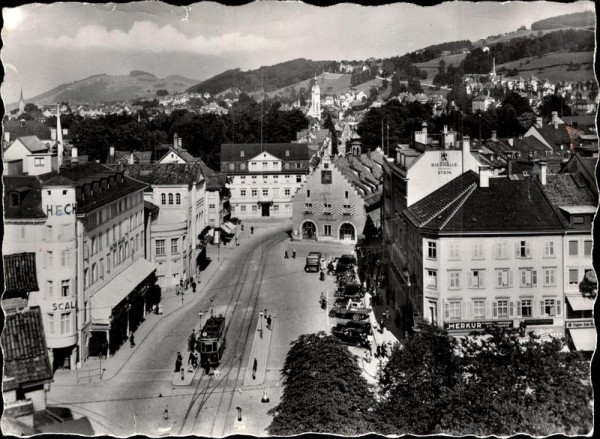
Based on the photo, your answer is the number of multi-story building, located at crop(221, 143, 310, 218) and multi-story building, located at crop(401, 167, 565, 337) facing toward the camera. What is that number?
2

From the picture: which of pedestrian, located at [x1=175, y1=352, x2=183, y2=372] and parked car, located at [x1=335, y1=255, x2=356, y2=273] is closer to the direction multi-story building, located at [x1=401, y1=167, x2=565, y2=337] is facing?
the pedestrian

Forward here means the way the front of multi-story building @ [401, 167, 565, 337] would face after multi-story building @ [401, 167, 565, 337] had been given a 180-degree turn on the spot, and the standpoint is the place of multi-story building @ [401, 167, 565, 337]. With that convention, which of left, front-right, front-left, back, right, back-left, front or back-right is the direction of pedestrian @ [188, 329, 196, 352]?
left

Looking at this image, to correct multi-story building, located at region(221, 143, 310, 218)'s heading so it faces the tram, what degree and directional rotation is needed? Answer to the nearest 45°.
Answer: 0° — it already faces it

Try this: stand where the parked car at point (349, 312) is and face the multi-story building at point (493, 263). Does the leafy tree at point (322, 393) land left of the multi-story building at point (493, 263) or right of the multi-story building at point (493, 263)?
right

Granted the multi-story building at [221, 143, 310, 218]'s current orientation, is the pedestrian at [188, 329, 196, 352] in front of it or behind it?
in front

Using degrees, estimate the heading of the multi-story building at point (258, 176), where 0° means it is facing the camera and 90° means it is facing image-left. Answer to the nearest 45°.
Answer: approximately 0°

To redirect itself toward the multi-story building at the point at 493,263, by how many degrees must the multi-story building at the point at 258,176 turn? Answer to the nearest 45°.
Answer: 0° — it already faces it

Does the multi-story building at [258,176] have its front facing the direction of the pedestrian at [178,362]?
yes

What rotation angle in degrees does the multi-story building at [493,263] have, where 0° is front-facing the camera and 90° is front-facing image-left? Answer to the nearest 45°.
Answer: approximately 0°

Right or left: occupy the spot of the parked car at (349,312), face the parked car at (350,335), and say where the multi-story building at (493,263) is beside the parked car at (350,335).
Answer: left

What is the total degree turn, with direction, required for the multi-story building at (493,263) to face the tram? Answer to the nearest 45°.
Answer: approximately 90° to its right
